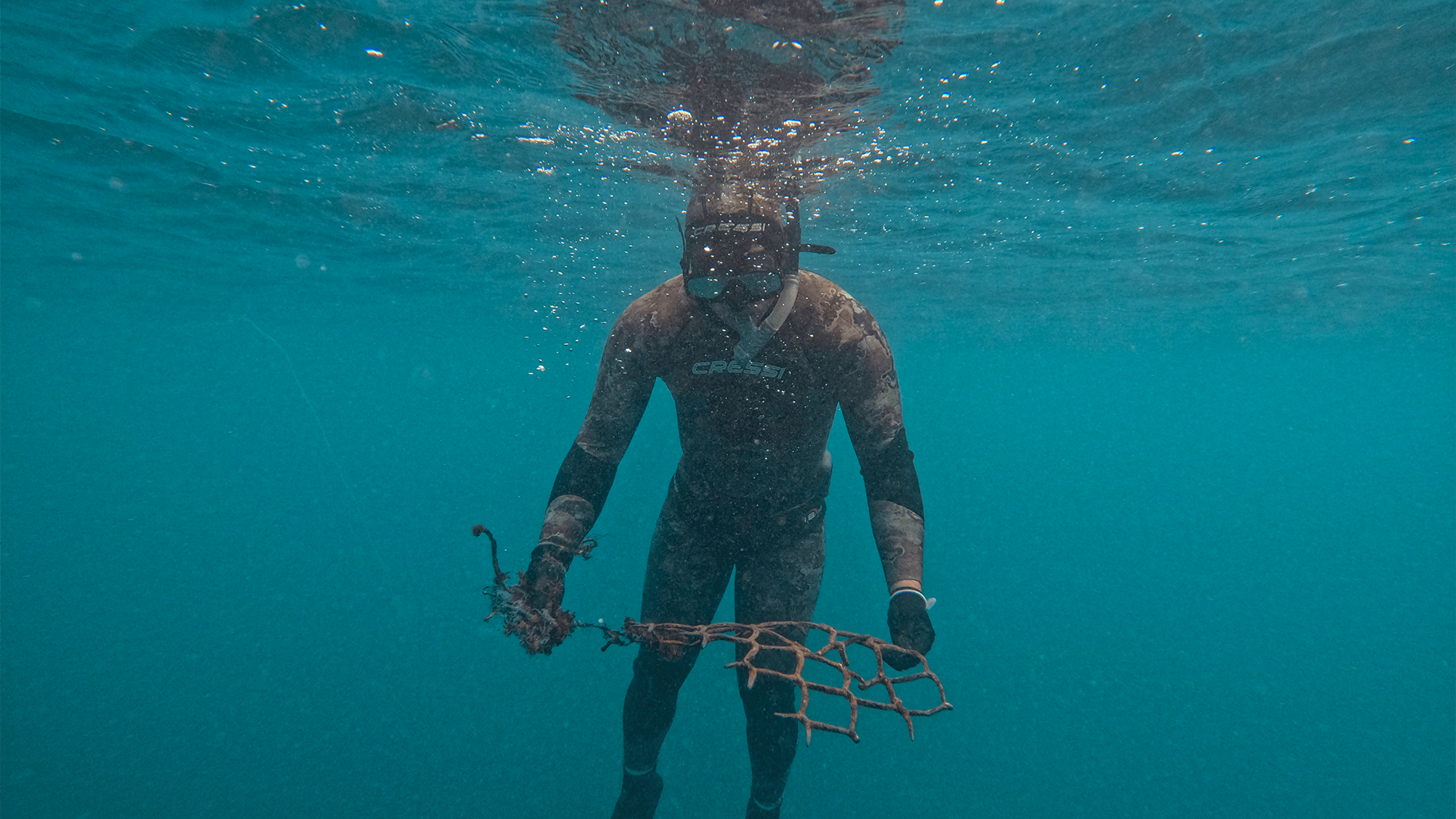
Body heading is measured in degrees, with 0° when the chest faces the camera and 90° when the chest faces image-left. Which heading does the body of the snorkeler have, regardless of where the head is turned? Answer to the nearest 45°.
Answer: approximately 0°
